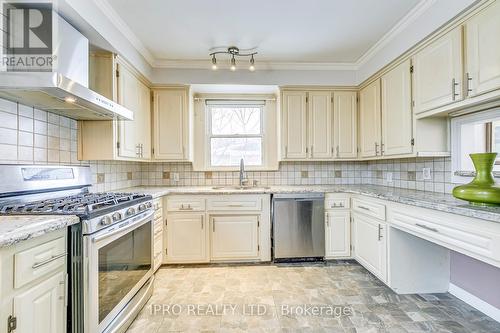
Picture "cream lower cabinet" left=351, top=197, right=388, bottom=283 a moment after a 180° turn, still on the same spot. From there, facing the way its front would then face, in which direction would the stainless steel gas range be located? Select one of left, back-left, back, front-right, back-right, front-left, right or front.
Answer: back

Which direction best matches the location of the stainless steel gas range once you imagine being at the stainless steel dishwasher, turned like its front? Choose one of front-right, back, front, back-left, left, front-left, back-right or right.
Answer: front-right

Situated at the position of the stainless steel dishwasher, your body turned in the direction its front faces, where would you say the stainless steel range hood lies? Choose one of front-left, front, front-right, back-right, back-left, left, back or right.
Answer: front-right

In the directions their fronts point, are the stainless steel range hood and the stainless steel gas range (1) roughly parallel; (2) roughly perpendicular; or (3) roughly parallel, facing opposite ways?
roughly parallel

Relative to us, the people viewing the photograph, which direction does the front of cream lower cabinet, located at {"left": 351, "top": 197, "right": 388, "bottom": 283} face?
facing the viewer and to the left of the viewer

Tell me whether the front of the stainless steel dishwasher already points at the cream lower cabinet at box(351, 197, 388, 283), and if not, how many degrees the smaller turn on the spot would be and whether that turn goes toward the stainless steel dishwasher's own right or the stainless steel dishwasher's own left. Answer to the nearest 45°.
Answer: approximately 90° to the stainless steel dishwasher's own left

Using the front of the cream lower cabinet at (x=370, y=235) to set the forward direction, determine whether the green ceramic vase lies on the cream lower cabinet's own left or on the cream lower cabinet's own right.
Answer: on the cream lower cabinet's own left

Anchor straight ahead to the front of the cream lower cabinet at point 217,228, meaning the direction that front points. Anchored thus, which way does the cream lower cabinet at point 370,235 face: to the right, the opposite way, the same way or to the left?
to the right

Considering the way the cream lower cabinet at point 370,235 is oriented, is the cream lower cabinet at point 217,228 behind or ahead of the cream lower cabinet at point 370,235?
ahead

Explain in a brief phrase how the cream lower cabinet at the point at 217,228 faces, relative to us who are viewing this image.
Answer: facing the viewer

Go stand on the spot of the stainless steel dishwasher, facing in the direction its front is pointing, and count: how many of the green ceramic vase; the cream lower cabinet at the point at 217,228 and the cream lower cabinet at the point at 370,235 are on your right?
1

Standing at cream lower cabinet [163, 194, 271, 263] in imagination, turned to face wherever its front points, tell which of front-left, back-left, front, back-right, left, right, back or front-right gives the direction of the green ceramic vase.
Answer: front-left

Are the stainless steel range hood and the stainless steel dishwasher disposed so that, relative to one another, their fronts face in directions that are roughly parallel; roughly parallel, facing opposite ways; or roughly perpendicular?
roughly perpendicular

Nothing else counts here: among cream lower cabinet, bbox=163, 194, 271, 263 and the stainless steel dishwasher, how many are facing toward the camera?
2

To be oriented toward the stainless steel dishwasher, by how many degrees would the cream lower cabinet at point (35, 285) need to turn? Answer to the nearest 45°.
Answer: approximately 45° to its left

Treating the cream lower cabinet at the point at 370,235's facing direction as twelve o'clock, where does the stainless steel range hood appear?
The stainless steel range hood is roughly at 12 o'clock from the cream lower cabinet.

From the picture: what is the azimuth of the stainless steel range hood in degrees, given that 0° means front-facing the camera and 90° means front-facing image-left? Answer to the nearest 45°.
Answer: approximately 315°
